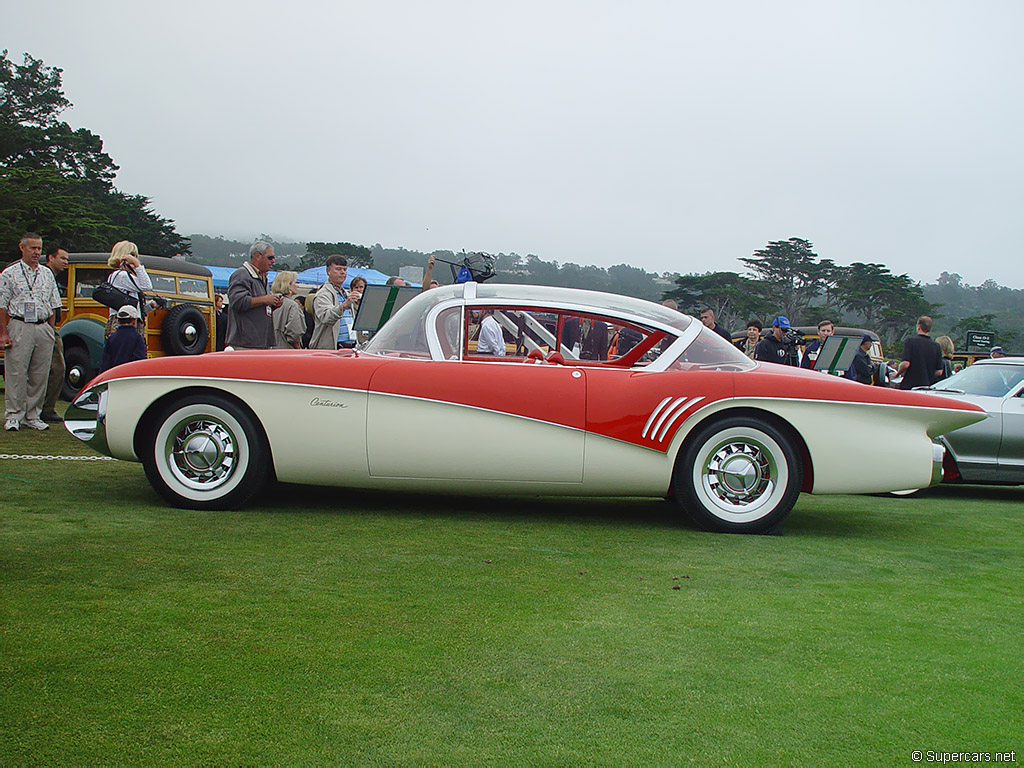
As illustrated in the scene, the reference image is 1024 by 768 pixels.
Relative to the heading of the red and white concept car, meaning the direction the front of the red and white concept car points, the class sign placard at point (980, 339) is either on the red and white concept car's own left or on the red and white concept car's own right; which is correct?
on the red and white concept car's own right

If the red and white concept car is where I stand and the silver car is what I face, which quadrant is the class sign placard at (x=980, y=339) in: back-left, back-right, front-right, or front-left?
front-left

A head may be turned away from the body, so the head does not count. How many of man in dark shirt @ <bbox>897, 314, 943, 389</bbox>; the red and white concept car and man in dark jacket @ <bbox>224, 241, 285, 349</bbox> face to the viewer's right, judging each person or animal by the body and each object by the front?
1

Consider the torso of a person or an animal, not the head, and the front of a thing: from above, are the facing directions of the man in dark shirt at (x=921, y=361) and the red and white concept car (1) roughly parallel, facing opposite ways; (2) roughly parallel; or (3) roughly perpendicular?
roughly perpendicular

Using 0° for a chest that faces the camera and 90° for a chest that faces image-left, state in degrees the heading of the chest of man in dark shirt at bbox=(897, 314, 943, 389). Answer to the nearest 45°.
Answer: approximately 180°

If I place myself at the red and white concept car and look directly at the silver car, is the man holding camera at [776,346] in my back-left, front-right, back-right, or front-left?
front-left

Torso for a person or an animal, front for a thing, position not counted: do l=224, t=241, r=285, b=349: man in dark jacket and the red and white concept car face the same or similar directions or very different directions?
very different directions

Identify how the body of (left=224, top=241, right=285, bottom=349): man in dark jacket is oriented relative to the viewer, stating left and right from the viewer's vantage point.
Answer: facing to the right of the viewer

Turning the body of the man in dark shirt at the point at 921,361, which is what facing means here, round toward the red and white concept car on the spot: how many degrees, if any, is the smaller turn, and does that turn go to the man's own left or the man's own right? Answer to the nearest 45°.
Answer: approximately 180°

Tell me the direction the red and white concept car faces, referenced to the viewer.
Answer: facing to the left of the viewer

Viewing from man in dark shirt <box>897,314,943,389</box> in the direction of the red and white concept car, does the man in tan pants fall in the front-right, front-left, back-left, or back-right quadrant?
front-right

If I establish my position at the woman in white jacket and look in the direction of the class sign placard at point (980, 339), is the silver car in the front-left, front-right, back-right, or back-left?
front-right

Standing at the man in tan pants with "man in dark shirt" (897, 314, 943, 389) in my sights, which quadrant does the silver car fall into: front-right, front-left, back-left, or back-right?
front-right

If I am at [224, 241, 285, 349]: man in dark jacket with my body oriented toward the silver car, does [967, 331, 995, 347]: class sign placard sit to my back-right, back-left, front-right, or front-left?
front-left
